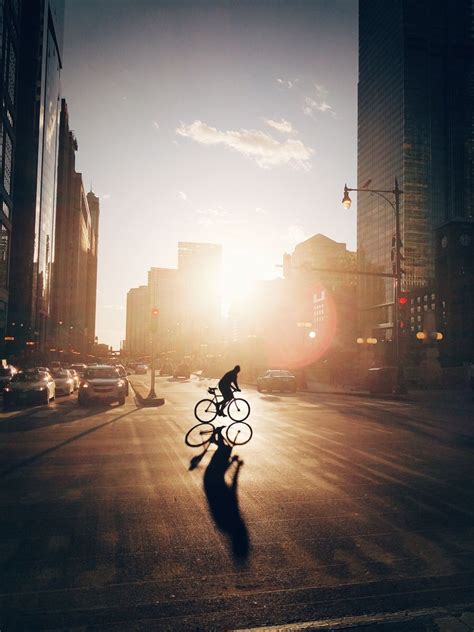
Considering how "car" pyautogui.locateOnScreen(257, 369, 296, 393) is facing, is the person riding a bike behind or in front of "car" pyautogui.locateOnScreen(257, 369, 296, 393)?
behind

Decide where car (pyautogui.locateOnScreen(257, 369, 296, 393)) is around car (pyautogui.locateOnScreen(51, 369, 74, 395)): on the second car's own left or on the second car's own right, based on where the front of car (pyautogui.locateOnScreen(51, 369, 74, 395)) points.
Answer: on the second car's own left

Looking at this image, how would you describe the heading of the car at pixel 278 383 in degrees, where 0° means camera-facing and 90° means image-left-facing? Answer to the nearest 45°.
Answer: approximately 180°

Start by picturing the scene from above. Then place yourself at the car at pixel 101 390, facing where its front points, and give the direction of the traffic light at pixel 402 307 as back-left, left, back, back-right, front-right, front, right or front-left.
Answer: left

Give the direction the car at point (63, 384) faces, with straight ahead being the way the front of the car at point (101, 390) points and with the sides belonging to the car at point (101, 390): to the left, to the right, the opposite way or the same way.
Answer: the same way

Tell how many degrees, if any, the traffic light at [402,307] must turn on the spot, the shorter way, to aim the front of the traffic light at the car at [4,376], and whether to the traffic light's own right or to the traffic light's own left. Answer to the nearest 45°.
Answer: approximately 90° to the traffic light's own right

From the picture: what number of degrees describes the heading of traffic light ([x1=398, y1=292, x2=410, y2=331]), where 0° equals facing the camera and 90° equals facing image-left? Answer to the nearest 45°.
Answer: approximately 0°

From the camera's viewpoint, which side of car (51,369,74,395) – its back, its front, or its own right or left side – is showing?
front

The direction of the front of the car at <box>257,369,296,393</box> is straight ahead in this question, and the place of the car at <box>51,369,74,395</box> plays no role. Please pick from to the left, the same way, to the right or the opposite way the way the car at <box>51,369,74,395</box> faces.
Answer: the opposite way

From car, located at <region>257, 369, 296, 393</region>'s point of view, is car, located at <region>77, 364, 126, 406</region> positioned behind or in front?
behind

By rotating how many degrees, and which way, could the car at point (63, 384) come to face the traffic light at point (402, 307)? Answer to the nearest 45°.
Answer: approximately 45° to its left

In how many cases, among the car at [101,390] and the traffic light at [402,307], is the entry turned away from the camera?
0

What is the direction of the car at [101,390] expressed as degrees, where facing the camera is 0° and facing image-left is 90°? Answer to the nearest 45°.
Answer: approximately 0°
